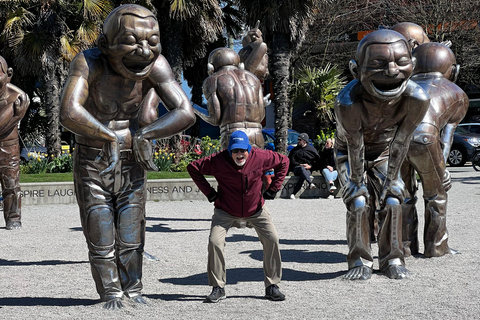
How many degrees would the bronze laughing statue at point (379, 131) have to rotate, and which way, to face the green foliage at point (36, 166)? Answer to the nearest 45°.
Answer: approximately 135° to its right

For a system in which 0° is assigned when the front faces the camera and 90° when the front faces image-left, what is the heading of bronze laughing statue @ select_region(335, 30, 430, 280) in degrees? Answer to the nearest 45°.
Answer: approximately 0°

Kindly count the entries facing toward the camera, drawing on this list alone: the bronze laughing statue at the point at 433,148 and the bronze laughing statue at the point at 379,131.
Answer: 1

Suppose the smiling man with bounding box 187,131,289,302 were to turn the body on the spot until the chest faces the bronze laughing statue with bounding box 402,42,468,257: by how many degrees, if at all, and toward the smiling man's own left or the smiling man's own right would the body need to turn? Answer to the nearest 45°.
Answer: approximately 135° to the smiling man's own left

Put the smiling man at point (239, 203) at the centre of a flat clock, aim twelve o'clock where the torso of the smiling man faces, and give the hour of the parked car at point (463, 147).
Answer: The parked car is roughly at 7 o'clock from the smiling man.

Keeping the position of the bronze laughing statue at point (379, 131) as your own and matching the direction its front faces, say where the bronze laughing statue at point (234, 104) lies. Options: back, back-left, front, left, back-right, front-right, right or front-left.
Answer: back-right

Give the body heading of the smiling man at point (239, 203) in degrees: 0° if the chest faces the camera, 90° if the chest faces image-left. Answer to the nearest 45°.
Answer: approximately 0°
